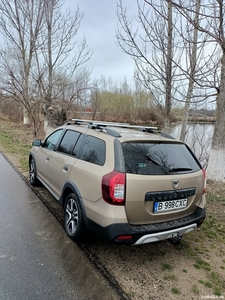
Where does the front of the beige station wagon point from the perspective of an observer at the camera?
facing away from the viewer and to the left of the viewer
